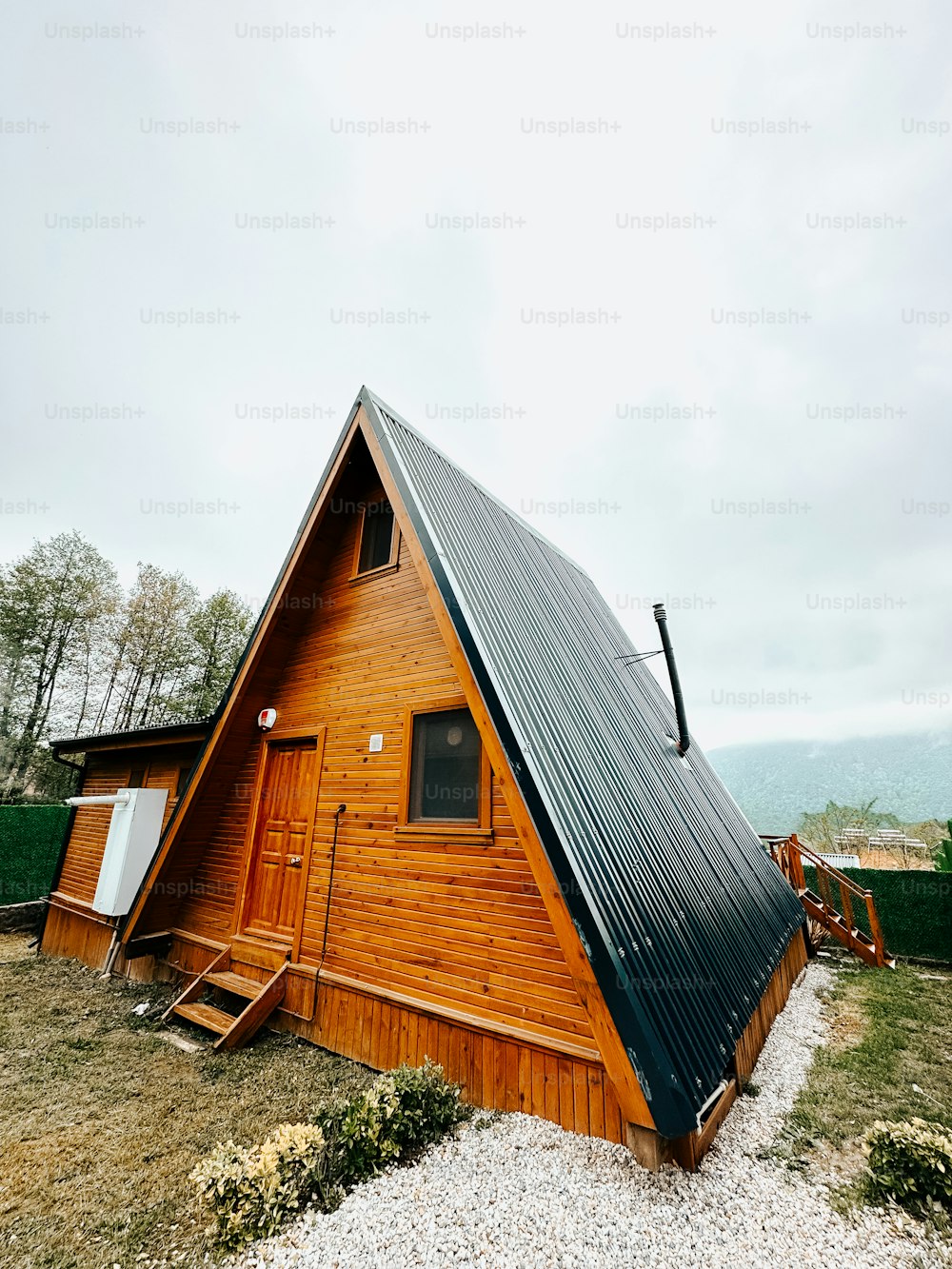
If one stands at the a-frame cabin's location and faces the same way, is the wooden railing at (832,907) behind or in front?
behind

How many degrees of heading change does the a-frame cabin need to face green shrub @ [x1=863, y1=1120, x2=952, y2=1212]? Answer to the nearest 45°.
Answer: approximately 90° to its left

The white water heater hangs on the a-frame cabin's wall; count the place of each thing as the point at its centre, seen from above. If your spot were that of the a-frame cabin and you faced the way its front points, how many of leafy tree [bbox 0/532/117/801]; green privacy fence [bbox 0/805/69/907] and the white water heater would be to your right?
3

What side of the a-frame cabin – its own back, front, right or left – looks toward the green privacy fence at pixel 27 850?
right

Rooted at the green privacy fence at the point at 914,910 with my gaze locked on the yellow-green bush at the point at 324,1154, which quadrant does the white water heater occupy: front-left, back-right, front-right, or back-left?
front-right

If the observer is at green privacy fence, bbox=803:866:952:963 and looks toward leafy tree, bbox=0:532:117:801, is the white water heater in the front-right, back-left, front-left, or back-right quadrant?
front-left

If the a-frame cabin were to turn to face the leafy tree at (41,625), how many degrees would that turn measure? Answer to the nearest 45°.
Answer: approximately 90° to its right

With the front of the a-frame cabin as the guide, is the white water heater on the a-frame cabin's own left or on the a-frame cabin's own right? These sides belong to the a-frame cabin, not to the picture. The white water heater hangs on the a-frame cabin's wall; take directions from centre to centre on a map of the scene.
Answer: on the a-frame cabin's own right

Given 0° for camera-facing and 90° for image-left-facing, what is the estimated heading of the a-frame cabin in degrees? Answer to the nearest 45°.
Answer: approximately 45°

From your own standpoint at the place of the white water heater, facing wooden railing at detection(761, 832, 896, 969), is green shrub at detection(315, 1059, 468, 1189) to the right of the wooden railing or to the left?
right
